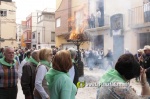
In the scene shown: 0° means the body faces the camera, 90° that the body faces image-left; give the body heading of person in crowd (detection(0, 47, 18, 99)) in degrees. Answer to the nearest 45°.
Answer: approximately 315°

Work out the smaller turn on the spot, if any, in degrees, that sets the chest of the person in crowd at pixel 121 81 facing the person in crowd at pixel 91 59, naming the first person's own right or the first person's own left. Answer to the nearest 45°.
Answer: approximately 45° to the first person's own left

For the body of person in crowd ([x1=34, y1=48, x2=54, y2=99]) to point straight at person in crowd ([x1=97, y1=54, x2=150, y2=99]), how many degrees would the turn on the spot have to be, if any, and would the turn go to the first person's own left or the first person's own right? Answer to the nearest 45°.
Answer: approximately 90° to the first person's own right

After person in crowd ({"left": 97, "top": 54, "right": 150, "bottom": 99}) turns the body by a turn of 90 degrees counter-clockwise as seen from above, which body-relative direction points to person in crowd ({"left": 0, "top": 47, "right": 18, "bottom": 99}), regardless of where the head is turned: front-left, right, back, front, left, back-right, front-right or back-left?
front

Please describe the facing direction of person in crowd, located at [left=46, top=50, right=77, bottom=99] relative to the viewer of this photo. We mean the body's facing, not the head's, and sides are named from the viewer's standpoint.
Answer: facing away from the viewer and to the right of the viewer

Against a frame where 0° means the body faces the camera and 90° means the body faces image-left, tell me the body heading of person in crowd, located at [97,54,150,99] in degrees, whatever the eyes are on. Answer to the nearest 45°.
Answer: approximately 225°

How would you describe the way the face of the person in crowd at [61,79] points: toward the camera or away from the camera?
away from the camera
